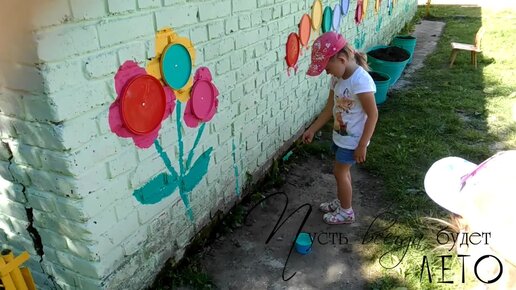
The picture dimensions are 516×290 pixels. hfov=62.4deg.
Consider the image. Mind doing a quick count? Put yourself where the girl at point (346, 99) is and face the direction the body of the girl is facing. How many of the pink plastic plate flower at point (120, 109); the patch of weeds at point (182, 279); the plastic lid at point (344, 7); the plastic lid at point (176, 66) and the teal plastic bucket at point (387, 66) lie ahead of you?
3

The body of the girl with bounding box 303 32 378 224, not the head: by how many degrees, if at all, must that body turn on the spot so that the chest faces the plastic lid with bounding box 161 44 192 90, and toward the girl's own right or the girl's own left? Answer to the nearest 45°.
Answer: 0° — they already face it

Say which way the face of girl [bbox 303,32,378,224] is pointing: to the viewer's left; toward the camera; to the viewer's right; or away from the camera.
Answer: to the viewer's left

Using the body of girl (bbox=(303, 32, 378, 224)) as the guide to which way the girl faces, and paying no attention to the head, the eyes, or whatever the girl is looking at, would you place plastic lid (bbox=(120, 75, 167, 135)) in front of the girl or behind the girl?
in front

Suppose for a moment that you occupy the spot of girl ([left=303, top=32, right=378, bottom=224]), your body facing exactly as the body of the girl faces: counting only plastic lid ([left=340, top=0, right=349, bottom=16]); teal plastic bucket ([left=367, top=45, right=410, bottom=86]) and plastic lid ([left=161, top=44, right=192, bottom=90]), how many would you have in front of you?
1

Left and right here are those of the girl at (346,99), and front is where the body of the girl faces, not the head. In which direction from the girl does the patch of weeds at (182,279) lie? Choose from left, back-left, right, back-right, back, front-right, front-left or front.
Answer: front

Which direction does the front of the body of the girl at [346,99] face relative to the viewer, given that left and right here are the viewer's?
facing the viewer and to the left of the viewer

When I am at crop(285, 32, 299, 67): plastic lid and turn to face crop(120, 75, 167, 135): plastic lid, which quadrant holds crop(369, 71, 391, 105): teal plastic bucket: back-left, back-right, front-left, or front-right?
back-left

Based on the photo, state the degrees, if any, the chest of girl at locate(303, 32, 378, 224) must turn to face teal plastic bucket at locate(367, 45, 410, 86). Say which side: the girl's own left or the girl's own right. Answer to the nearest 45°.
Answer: approximately 135° to the girl's own right

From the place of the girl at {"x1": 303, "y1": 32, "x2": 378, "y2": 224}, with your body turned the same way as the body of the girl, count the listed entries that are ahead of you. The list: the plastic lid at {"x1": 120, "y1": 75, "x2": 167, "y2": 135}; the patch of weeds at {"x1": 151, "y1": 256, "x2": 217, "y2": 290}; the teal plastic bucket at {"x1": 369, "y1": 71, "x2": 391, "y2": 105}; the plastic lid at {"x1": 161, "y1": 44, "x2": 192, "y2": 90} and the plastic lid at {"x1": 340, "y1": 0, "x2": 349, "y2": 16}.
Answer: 3

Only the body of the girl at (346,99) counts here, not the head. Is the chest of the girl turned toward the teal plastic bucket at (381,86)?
no

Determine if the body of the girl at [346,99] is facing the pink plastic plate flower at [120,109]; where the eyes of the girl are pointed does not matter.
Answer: yes

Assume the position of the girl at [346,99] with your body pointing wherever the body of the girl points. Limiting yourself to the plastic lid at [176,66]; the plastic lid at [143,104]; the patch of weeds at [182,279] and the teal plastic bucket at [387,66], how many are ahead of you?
3

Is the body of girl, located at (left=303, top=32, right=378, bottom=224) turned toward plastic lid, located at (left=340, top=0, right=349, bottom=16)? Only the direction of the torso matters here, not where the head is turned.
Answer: no

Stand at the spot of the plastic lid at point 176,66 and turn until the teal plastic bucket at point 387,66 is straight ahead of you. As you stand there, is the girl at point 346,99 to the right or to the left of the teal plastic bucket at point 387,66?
right
